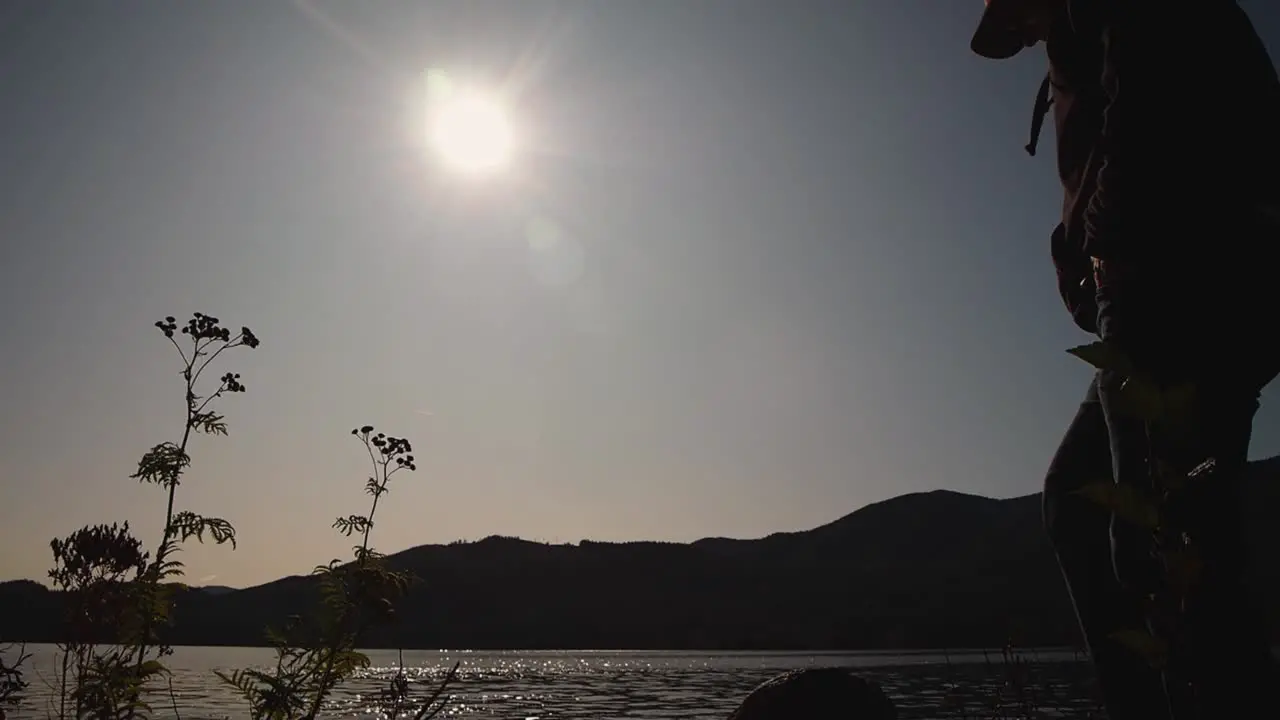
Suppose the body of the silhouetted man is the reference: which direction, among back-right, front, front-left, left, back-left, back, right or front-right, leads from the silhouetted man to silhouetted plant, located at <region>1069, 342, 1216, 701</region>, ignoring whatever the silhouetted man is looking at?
left

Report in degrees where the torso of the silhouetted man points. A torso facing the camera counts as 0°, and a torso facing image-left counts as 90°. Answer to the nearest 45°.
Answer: approximately 90°

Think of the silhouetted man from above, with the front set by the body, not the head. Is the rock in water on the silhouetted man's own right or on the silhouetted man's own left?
on the silhouetted man's own right

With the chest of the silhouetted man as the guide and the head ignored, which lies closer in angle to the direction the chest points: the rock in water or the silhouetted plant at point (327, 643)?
the silhouetted plant

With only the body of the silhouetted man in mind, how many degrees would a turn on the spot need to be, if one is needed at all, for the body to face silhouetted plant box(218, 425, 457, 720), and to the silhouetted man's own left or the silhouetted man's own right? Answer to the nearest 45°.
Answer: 0° — they already face it

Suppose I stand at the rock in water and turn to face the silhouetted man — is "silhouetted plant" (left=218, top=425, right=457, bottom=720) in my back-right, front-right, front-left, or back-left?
front-right
